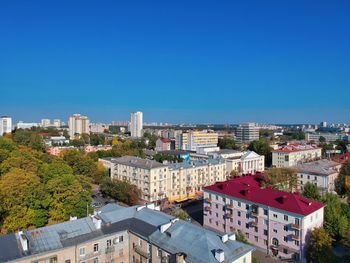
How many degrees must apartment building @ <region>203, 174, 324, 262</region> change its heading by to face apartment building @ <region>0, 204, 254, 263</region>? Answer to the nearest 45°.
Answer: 0° — it already faces it

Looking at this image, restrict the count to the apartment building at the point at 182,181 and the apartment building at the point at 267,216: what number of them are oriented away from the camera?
0

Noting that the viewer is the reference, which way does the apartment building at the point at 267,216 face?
facing the viewer and to the left of the viewer

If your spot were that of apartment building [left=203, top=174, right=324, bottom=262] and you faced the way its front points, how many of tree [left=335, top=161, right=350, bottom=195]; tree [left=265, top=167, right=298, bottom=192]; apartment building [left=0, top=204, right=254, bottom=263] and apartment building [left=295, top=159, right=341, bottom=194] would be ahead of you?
1

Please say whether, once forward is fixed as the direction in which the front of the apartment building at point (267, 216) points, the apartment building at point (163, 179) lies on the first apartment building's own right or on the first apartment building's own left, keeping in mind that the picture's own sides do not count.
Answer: on the first apartment building's own right

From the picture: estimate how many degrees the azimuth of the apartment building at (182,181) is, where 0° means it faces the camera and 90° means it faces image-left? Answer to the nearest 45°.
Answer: approximately 315°

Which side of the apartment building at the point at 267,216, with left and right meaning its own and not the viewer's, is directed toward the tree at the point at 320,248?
left

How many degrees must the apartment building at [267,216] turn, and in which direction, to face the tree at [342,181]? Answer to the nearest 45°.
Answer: approximately 180°

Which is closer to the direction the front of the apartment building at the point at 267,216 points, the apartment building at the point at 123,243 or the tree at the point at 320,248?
the apartment building

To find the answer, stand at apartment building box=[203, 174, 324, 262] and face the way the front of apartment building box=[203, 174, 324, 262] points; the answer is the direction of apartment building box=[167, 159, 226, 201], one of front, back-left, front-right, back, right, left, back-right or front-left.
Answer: right

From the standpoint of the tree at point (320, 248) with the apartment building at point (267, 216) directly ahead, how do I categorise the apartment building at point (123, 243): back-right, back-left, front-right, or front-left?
front-left

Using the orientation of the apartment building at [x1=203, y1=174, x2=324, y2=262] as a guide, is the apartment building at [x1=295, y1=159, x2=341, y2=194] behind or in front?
behind

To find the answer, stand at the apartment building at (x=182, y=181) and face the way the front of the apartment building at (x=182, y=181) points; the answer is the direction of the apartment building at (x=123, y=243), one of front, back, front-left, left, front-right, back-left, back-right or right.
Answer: front-right

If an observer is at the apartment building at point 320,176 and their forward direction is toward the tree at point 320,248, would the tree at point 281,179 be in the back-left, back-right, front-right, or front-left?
front-right

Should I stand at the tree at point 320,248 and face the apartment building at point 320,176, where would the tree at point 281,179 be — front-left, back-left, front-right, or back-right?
front-left

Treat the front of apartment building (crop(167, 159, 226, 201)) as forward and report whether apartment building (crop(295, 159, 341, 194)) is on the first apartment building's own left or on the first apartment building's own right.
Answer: on the first apartment building's own left
